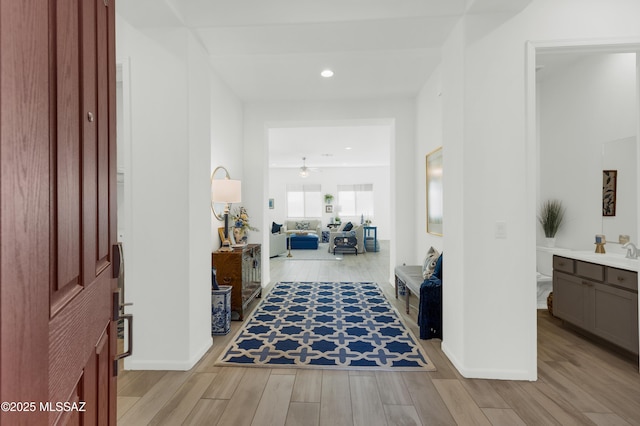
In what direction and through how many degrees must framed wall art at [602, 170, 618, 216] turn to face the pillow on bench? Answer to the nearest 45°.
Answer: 0° — it already faces it

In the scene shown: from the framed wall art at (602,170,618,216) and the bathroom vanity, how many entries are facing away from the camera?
0

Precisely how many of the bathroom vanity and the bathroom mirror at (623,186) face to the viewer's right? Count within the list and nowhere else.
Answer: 0

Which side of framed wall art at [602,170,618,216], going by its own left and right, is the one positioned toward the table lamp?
right

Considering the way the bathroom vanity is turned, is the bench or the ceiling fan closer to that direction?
the bench

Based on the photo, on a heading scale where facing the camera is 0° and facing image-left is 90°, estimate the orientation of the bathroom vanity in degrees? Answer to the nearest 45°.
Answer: approximately 45°

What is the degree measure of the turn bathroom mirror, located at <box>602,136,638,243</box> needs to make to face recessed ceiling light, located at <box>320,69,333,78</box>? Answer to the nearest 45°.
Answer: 0° — it already faces it
